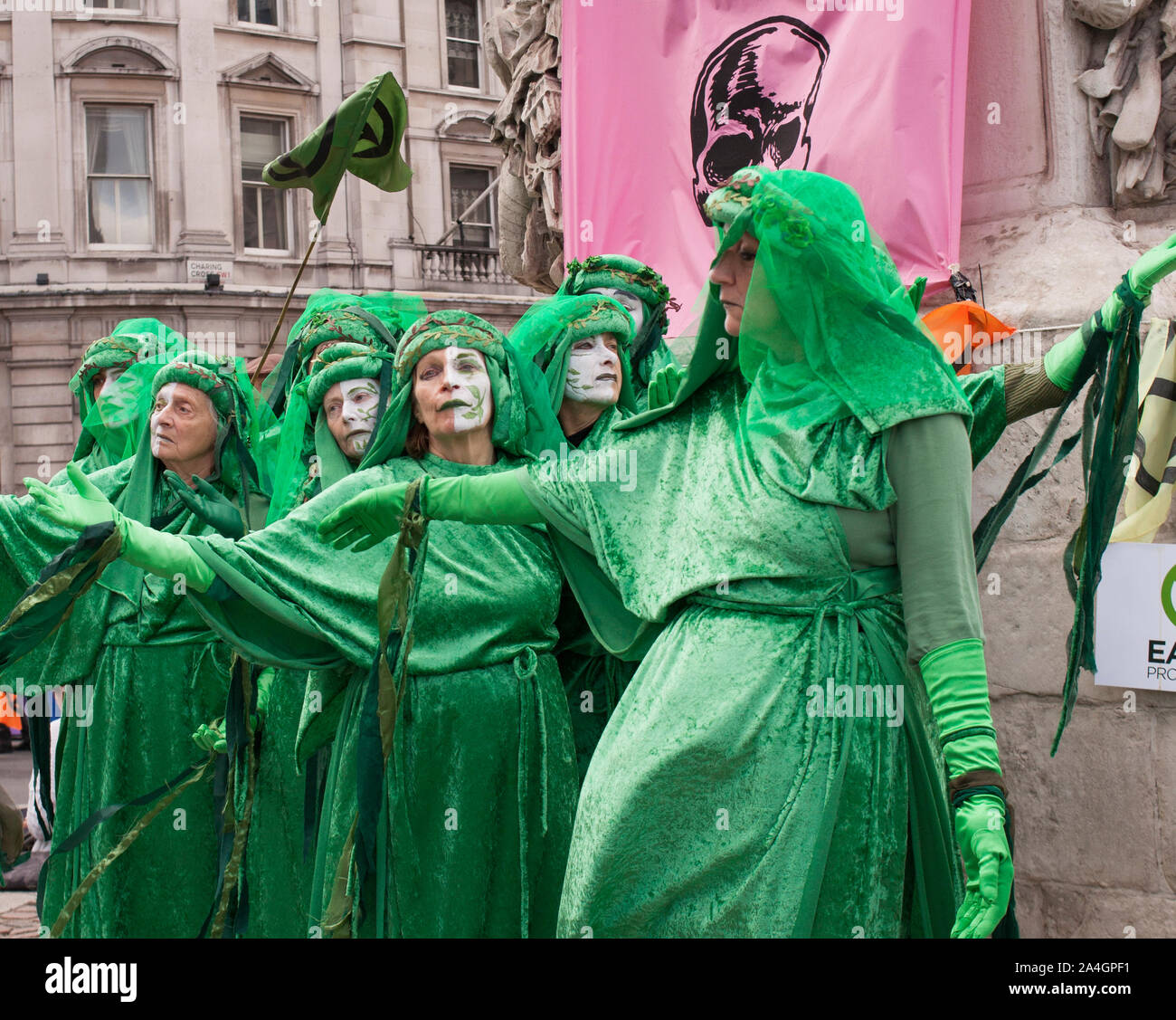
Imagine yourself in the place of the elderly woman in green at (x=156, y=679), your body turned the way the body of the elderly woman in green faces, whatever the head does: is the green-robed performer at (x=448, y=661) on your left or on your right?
on your left

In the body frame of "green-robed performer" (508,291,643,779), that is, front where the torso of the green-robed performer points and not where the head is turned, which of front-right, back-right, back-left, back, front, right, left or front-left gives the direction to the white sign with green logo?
front-left

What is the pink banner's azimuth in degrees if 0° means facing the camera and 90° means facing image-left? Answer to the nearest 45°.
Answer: approximately 0°

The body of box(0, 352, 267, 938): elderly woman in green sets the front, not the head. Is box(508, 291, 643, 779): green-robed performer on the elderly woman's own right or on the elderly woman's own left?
on the elderly woman's own left

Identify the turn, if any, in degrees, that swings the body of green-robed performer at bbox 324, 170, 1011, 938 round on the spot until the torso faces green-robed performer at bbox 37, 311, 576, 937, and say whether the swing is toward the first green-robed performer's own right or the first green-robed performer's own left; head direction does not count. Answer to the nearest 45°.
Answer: approximately 90° to the first green-robed performer's own right

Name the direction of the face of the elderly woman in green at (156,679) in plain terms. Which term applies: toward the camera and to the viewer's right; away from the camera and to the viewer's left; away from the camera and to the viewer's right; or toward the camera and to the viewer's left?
toward the camera and to the viewer's left

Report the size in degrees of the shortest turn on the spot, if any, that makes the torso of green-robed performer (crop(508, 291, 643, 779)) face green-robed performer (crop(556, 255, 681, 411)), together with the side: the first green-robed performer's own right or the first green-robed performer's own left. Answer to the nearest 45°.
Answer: approximately 135° to the first green-robed performer's own left

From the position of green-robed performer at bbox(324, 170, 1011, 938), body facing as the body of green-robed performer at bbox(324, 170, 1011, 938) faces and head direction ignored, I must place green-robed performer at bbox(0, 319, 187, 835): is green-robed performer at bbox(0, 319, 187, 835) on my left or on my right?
on my right

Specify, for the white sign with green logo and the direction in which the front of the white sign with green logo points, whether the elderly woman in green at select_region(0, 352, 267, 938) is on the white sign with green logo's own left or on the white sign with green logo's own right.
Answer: on the white sign with green logo's own right

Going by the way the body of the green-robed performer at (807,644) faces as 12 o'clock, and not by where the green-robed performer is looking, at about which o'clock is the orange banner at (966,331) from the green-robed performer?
The orange banner is roughly at 5 o'clock from the green-robed performer.

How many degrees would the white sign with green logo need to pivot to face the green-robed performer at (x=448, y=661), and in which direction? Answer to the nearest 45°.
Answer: approximately 45° to its right

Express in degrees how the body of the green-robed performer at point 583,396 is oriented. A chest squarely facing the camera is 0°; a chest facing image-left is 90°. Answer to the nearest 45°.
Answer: approximately 315°
